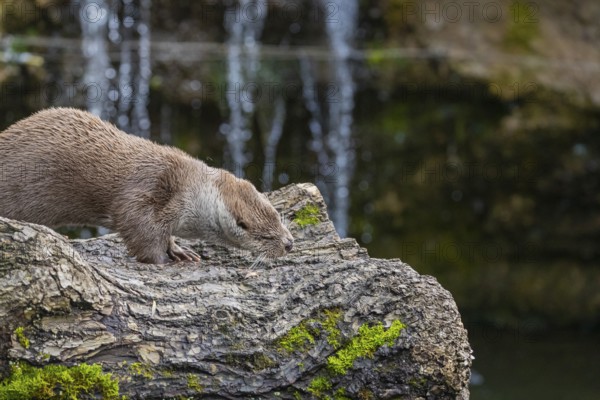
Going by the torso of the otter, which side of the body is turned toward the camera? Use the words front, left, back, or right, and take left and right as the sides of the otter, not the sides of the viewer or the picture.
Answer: right
